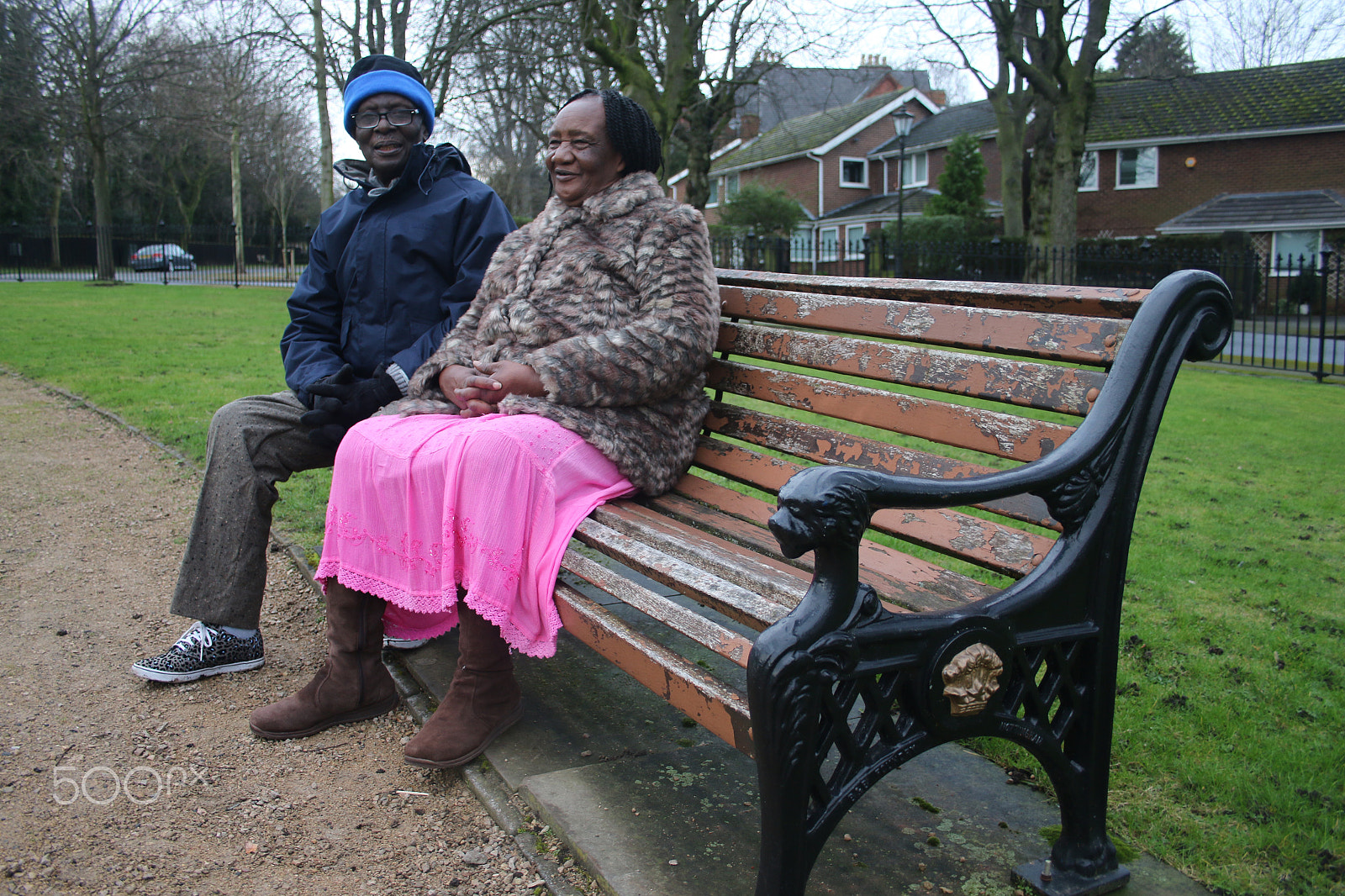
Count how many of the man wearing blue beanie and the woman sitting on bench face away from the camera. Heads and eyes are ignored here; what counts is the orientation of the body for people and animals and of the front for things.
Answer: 0

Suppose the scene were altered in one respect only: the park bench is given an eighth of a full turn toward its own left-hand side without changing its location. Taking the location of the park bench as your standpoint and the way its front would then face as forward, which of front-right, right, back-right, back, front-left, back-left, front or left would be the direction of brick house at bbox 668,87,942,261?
back

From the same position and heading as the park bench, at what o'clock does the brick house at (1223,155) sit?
The brick house is roughly at 5 o'clock from the park bench.

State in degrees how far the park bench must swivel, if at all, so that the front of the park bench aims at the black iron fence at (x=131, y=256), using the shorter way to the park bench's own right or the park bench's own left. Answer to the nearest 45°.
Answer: approximately 90° to the park bench's own right

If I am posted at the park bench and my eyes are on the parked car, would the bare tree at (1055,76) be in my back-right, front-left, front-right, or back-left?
front-right

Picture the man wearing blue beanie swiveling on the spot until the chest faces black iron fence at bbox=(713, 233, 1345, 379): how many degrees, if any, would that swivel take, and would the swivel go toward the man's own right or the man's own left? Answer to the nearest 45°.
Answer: approximately 180°

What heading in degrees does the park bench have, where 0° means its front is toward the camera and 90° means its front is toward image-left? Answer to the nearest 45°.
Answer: approximately 45°

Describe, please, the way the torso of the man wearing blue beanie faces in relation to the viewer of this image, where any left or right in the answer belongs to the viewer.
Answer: facing the viewer and to the left of the viewer

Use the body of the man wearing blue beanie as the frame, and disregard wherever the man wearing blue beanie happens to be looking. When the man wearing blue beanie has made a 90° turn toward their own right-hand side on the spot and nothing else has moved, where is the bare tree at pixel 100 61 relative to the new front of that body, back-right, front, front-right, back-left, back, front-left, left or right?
front-right

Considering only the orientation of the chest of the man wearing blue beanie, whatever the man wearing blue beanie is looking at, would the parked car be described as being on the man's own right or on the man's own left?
on the man's own right
